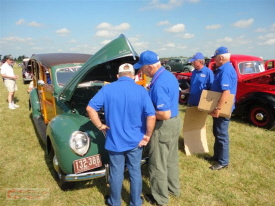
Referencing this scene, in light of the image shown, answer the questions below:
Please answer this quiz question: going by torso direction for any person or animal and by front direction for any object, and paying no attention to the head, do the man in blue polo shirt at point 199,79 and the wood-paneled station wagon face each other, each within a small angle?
no

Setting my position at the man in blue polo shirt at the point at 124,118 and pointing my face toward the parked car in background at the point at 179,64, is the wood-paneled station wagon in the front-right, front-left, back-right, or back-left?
front-left

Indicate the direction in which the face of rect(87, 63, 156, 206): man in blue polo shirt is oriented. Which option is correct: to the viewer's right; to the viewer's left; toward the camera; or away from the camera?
away from the camera

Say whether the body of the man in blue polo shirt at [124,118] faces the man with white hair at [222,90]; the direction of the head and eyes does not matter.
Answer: no

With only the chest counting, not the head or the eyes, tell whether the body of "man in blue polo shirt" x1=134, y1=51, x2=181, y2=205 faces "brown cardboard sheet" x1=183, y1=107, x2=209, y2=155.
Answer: no

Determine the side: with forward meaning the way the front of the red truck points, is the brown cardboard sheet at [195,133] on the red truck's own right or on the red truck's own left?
on the red truck's own right

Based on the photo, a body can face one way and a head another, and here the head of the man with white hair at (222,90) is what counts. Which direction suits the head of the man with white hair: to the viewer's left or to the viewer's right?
to the viewer's left

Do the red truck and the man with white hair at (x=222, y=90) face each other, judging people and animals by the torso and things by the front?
no

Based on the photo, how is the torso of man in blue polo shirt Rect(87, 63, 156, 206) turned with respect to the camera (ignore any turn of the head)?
away from the camera

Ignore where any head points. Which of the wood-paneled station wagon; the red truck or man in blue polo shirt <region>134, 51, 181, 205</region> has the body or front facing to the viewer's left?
the man in blue polo shirt

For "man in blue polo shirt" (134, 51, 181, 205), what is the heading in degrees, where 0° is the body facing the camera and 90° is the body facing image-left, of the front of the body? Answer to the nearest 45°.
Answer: approximately 90°

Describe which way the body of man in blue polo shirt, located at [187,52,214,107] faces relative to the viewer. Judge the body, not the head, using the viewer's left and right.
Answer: facing the viewer and to the left of the viewer

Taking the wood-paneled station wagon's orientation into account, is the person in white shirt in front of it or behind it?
behind

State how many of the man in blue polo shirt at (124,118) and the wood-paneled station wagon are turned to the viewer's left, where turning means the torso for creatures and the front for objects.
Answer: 0

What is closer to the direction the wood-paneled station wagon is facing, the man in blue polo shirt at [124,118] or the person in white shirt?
the man in blue polo shirt

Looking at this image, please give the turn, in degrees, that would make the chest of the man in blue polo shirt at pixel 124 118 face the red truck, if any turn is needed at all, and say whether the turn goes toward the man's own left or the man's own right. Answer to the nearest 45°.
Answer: approximately 45° to the man's own right

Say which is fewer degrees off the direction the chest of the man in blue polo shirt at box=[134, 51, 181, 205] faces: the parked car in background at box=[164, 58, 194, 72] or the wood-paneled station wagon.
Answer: the wood-paneled station wagon

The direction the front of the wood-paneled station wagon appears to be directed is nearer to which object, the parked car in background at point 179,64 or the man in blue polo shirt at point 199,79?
the man in blue polo shirt
